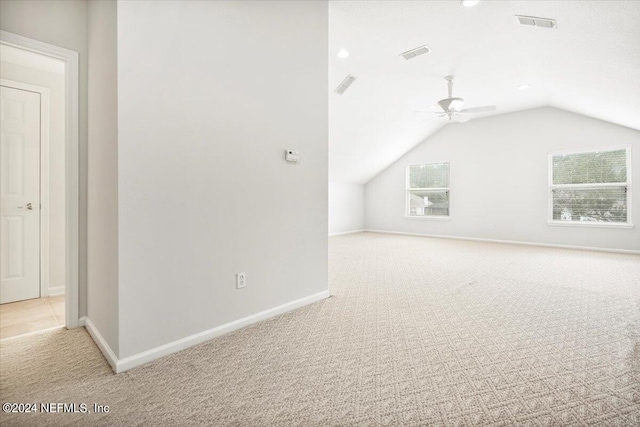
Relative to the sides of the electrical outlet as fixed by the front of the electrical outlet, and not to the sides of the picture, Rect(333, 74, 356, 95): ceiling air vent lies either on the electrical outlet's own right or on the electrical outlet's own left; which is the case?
on the electrical outlet's own left

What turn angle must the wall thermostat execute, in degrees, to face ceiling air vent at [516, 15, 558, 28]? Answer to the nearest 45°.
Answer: approximately 45° to its left

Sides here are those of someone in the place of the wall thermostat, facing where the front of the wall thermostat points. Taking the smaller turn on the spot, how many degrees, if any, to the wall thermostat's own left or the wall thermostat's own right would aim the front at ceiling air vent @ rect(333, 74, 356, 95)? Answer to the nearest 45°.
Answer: approximately 135° to the wall thermostat's own left

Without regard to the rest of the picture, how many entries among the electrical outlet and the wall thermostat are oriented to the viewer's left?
0

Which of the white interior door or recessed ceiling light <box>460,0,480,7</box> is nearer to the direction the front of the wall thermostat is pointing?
the recessed ceiling light

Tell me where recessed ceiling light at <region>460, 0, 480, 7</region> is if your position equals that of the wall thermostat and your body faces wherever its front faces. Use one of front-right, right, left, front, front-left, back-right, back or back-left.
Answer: front-left

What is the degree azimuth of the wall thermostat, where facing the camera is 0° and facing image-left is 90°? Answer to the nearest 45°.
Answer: approximately 315°

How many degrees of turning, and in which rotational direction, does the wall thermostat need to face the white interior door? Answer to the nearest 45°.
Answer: approximately 135° to its right

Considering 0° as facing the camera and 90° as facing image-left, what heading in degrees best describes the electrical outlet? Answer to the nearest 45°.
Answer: approximately 315°

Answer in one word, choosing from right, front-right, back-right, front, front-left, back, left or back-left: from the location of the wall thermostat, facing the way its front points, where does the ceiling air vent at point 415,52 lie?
left
